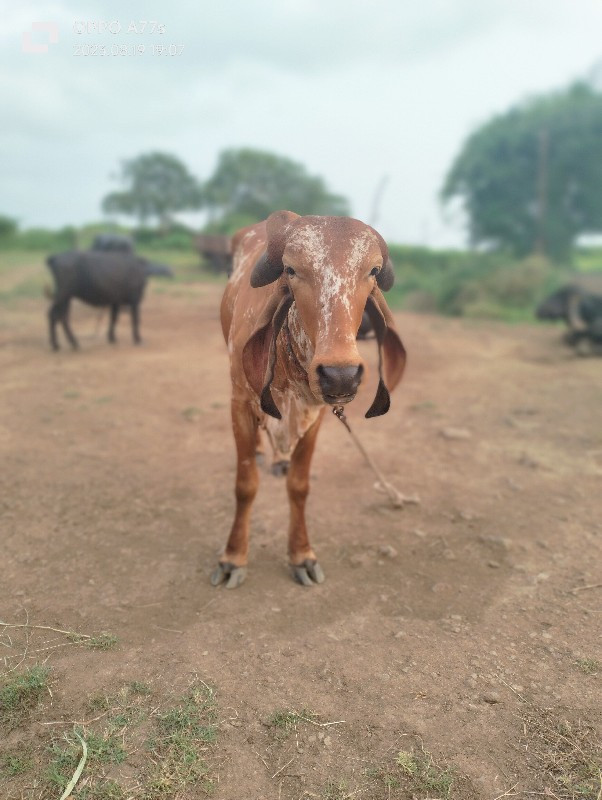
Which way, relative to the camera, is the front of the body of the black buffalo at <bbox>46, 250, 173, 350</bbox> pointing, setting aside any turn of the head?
to the viewer's right

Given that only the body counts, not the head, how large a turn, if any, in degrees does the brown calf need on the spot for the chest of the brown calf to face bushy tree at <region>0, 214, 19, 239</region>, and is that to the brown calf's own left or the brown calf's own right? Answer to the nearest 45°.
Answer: approximately 135° to the brown calf's own right

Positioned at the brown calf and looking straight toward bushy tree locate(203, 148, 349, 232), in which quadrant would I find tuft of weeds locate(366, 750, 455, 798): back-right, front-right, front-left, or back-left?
back-right

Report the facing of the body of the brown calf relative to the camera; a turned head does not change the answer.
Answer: toward the camera

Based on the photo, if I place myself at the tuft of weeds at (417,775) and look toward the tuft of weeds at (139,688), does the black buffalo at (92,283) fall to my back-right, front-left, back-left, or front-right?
front-right

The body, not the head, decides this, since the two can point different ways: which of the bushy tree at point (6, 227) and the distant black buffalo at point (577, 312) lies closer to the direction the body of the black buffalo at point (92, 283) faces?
the distant black buffalo

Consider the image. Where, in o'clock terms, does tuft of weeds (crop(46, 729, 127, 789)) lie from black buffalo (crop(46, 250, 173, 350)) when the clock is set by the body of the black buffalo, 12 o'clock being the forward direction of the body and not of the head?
The tuft of weeds is roughly at 3 o'clock from the black buffalo.

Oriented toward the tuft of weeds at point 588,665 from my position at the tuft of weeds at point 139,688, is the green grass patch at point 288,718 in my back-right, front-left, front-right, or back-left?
front-right

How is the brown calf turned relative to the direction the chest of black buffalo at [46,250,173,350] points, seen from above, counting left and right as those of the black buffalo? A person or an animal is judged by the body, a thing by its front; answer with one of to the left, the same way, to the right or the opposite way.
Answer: to the right
